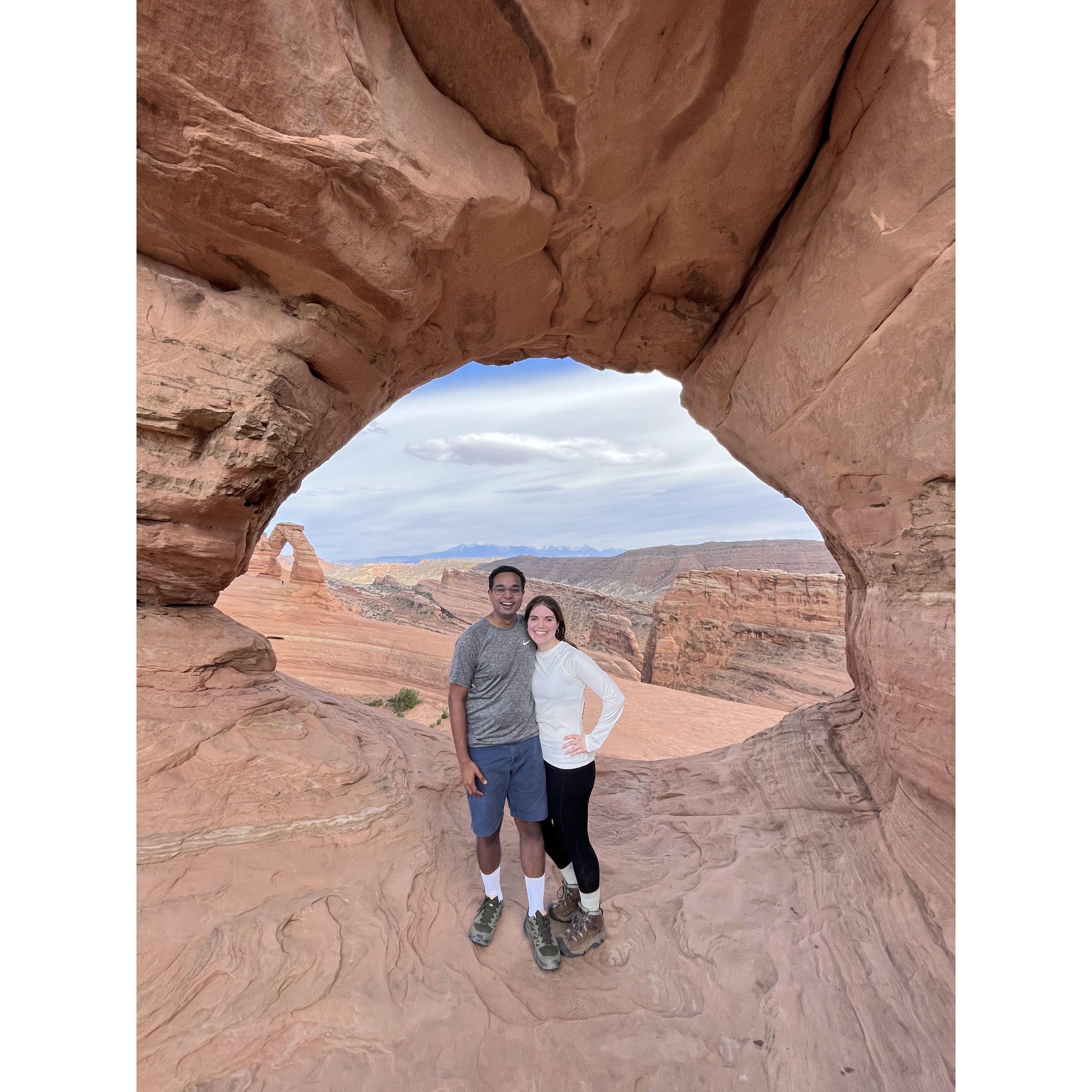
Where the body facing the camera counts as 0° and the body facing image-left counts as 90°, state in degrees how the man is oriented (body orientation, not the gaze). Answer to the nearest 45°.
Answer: approximately 0°

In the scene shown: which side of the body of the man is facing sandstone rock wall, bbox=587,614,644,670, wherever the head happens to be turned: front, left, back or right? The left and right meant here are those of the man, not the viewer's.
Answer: back

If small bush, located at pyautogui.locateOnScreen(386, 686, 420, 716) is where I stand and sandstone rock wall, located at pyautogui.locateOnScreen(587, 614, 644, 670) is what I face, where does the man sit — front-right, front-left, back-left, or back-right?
back-right

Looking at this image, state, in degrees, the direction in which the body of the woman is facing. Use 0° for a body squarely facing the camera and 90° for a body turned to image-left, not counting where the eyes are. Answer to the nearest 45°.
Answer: approximately 45°

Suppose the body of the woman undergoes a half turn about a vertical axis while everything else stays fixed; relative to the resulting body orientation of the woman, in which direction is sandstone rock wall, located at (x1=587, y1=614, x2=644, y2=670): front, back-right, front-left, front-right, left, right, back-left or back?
front-left
